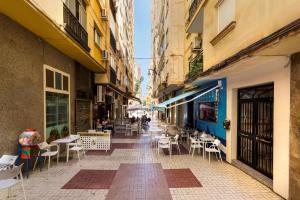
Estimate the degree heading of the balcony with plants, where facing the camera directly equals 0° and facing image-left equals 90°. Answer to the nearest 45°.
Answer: approximately 90°

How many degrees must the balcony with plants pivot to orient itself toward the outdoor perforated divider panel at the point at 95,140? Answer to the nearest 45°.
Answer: approximately 45° to its left

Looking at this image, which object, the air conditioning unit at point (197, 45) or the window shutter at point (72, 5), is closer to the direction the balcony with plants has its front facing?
the window shutter
